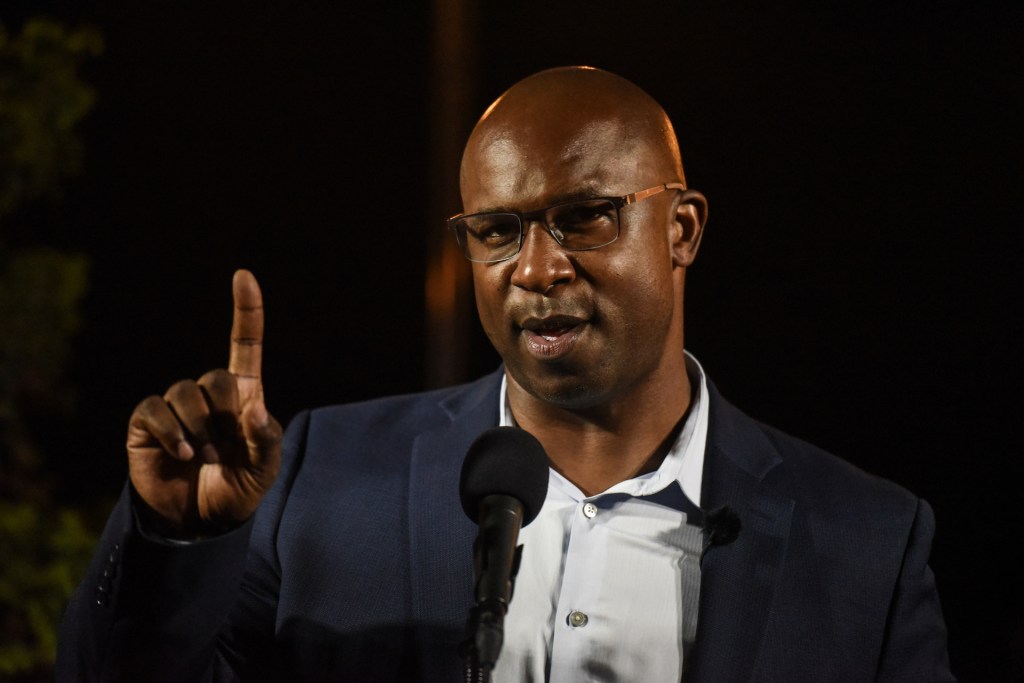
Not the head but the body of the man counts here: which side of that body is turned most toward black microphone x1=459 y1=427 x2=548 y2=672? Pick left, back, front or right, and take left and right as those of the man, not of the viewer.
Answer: front

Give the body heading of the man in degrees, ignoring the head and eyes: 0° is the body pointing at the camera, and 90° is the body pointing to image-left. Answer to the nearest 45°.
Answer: approximately 0°

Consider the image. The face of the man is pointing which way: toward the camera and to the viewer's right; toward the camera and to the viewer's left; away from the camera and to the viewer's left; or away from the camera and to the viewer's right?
toward the camera and to the viewer's left
